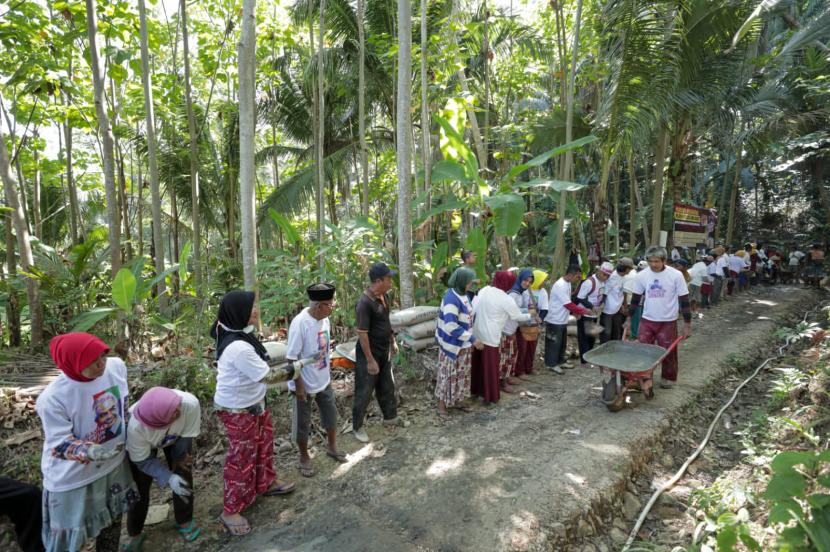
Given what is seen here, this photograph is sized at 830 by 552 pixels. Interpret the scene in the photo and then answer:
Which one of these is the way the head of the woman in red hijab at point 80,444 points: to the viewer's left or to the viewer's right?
to the viewer's right

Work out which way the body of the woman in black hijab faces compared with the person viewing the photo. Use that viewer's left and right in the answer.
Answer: facing to the right of the viewer

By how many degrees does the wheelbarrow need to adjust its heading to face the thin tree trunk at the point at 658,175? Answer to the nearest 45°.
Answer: approximately 135° to its right

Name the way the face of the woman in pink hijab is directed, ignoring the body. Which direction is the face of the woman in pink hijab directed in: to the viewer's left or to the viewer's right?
to the viewer's right

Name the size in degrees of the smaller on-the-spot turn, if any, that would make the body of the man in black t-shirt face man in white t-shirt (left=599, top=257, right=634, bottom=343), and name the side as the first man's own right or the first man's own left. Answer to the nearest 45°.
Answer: approximately 90° to the first man's own left
